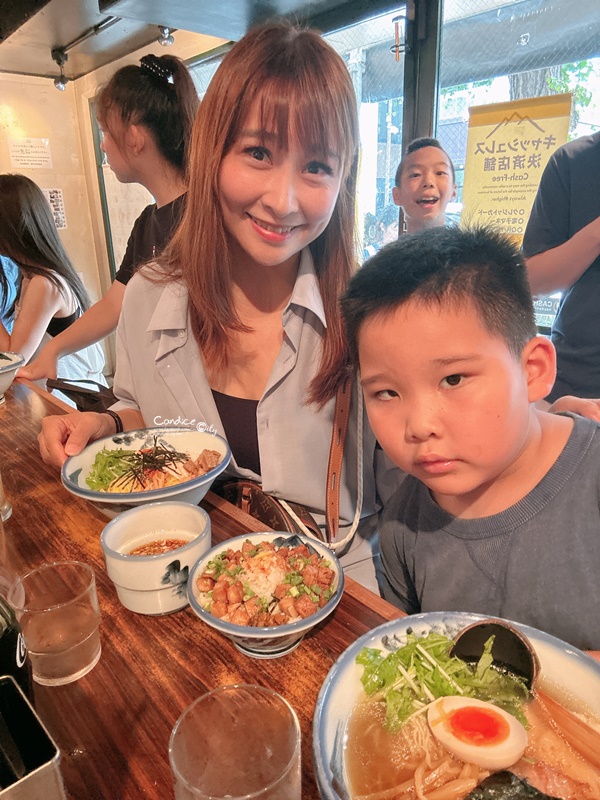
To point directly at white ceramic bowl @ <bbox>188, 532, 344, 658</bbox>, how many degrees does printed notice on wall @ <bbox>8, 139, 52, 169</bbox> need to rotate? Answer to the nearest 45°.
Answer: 0° — it already faces it

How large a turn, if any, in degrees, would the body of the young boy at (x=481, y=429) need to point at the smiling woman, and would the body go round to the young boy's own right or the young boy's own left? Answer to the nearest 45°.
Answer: approximately 90° to the young boy's own right

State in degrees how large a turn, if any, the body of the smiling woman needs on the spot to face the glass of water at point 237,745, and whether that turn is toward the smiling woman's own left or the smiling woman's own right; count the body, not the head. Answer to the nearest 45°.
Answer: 0° — they already face it

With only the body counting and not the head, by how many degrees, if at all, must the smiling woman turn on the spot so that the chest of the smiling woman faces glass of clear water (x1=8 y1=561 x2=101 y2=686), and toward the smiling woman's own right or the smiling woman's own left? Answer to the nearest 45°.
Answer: approximately 45° to the smiling woman's own right

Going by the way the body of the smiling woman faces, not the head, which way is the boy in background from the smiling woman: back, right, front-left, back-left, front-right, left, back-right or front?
back-left

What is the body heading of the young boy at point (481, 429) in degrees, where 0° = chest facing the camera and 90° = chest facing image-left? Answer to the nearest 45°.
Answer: approximately 45°

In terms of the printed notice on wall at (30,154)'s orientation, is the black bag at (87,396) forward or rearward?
forward

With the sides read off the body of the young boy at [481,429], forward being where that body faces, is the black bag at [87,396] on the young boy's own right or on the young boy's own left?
on the young boy's own right

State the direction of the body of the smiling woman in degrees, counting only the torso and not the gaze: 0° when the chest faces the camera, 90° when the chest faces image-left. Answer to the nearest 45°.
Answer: approximately 0°

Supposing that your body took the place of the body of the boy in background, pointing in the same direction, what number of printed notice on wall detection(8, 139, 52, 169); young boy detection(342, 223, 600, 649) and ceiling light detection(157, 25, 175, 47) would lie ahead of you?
1

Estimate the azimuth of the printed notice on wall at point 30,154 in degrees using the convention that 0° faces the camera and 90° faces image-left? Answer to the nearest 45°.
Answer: approximately 0°
